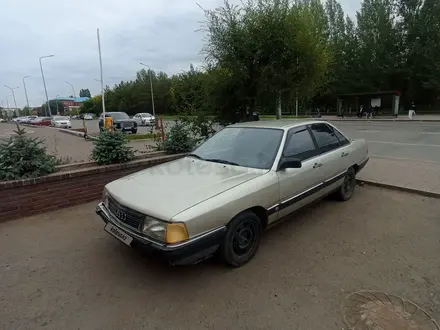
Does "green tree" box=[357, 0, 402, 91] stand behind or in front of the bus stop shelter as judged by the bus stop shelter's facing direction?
behind

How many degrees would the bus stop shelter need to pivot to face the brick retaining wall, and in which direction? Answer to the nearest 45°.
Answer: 0° — it already faces it

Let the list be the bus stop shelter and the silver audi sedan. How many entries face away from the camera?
0

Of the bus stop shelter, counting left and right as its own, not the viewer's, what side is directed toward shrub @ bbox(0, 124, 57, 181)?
front

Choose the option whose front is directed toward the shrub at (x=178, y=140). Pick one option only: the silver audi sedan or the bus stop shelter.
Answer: the bus stop shelter

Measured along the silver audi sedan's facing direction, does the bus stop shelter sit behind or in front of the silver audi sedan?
behind

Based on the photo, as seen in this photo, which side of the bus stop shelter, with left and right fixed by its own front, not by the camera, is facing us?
front

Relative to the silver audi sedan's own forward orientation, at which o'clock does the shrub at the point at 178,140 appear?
The shrub is roughly at 4 o'clock from the silver audi sedan.

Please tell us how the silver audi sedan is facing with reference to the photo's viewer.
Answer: facing the viewer and to the left of the viewer

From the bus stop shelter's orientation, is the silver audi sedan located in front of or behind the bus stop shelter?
in front
